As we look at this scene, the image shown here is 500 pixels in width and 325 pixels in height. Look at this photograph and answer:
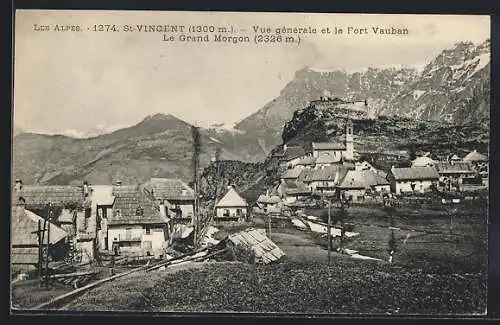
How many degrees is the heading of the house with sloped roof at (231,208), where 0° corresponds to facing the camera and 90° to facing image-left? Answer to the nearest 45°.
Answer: approximately 0°

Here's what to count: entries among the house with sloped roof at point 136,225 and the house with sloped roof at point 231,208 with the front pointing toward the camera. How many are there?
2

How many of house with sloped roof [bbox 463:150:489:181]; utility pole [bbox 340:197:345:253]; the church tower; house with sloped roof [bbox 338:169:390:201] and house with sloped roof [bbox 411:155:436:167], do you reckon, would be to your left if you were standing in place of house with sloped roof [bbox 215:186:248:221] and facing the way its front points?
5

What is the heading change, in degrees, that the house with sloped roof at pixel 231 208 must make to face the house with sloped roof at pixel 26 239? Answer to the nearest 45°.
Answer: approximately 90° to its right

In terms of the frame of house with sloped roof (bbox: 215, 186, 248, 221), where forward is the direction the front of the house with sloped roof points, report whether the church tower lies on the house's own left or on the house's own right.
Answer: on the house's own left

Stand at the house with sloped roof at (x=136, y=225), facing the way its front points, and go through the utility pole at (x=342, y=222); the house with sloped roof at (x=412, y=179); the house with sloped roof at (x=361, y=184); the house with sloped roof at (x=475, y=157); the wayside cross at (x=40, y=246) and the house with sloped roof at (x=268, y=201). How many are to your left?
5
